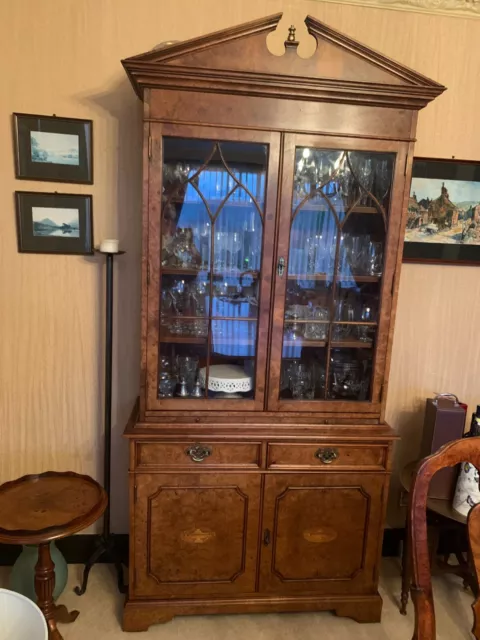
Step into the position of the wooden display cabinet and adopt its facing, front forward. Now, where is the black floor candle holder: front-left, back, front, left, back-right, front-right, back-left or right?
right

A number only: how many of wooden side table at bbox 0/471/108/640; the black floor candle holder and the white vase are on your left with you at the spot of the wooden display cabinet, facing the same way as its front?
1

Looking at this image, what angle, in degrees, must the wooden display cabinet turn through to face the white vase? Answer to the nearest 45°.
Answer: approximately 90° to its left

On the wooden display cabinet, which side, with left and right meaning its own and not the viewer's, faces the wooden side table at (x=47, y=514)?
right

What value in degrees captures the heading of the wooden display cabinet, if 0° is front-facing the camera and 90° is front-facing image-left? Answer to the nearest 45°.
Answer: approximately 0°

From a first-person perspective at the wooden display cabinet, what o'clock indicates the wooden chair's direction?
The wooden chair is roughly at 11 o'clock from the wooden display cabinet.

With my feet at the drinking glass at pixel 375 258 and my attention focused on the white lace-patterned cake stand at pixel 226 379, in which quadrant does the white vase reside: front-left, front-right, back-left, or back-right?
back-left
